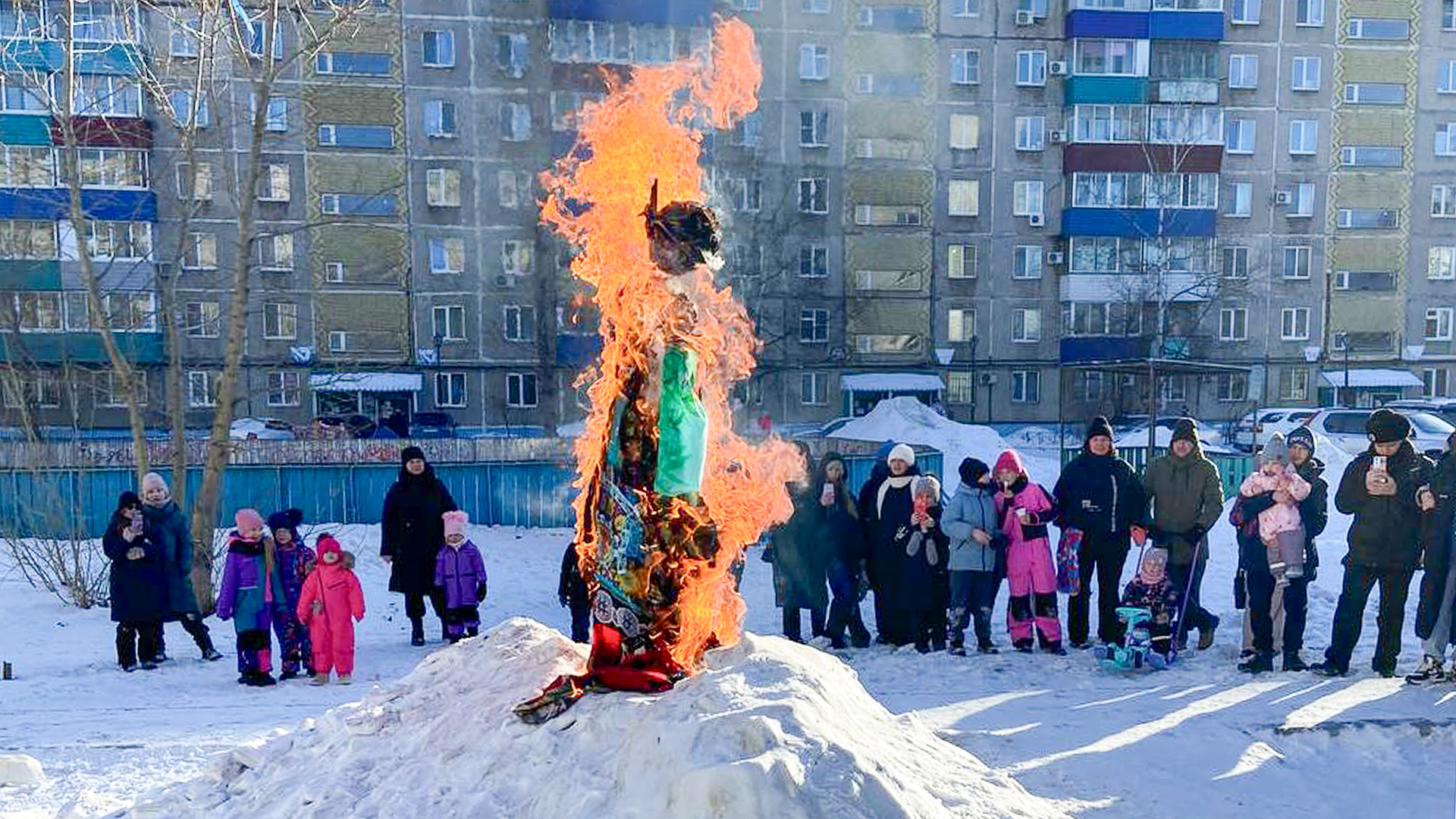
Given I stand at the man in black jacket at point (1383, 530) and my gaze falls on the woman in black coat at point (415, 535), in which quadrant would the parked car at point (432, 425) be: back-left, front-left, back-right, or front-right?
front-right

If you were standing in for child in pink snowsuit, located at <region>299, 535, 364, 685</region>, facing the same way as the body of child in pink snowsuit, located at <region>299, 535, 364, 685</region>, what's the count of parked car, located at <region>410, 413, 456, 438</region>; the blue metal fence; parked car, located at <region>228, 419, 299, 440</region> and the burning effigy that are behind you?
3

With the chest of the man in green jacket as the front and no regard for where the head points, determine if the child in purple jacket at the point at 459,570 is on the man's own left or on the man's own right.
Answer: on the man's own right

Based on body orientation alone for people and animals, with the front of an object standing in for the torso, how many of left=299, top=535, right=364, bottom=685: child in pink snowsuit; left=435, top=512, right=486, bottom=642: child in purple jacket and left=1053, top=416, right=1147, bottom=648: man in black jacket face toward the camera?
3

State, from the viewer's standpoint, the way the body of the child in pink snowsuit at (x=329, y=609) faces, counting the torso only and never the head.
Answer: toward the camera

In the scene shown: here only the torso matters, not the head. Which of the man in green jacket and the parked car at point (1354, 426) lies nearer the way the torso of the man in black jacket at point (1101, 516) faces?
the man in green jacket

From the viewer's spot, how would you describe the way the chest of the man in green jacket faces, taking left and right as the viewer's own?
facing the viewer

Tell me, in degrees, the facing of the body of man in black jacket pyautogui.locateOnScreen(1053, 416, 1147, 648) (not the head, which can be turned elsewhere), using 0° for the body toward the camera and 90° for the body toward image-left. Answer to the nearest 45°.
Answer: approximately 0°

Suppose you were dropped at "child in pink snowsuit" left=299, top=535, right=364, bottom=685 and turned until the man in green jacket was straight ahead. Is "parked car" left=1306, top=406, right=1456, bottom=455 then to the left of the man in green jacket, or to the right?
left

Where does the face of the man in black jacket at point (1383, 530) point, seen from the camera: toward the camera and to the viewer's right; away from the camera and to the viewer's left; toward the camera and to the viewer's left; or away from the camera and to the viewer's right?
toward the camera and to the viewer's left

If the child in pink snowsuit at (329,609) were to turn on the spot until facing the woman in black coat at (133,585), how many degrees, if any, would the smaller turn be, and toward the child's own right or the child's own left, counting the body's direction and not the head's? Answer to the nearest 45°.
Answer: approximately 135° to the child's own right
